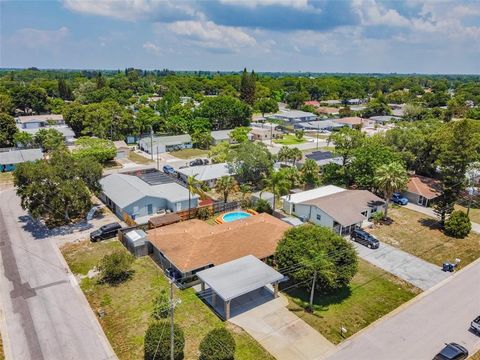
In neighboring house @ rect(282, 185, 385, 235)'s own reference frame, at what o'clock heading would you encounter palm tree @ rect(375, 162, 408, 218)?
The palm tree is roughly at 10 o'clock from the neighboring house.

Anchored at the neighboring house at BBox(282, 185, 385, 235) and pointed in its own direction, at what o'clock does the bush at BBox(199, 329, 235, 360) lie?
The bush is roughly at 2 o'clock from the neighboring house.

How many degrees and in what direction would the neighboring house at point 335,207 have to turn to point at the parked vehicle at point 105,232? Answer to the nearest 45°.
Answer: approximately 90° to its right

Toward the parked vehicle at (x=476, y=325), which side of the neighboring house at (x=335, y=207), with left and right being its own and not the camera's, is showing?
front

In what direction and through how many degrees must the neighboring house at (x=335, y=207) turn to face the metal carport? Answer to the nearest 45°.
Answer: approximately 45° to its right

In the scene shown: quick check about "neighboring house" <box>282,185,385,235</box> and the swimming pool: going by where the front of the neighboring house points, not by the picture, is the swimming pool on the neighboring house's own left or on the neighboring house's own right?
on the neighboring house's own right

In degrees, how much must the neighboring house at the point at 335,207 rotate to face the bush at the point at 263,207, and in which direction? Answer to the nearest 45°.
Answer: approximately 135° to its right

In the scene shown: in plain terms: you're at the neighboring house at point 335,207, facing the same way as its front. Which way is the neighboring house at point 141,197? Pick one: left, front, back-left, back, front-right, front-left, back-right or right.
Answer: back-right

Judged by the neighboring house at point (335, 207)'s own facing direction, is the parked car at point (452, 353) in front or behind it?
in front

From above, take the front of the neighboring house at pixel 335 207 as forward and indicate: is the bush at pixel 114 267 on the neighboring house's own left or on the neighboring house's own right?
on the neighboring house's own right

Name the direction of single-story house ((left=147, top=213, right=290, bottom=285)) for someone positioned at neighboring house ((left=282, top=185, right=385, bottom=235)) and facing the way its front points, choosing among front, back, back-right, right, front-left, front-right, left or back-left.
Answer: right

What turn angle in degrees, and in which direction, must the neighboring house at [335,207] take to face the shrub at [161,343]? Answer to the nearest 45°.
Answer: approximately 45° to its right

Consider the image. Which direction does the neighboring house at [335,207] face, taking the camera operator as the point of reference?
facing the viewer and to the right of the viewer
